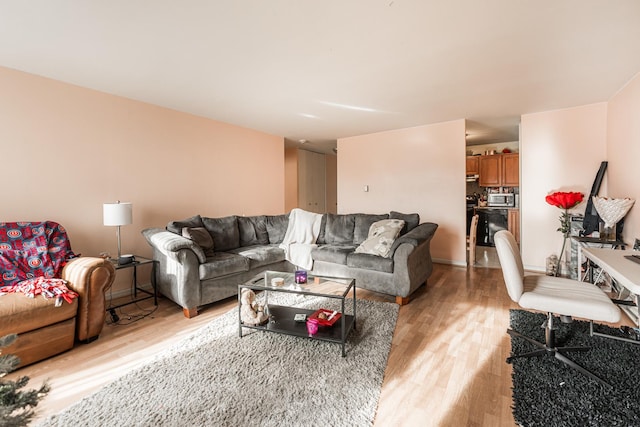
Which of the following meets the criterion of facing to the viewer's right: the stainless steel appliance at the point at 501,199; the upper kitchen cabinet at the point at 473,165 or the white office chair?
the white office chair

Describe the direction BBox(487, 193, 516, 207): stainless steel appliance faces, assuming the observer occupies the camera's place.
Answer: facing the viewer

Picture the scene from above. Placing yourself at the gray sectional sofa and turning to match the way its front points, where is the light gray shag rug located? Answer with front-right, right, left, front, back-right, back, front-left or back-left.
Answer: front

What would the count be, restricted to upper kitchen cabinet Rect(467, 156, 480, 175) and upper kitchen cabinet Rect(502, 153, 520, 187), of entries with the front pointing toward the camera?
2

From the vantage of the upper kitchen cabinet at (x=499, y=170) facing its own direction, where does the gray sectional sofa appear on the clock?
The gray sectional sofa is roughly at 1 o'clock from the upper kitchen cabinet.

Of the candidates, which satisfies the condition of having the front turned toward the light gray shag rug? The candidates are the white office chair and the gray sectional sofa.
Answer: the gray sectional sofa

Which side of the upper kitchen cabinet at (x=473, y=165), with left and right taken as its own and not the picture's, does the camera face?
front

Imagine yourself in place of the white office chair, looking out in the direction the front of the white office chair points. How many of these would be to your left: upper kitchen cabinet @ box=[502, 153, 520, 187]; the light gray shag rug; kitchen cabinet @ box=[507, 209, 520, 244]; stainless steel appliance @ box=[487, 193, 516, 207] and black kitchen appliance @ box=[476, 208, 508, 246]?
4

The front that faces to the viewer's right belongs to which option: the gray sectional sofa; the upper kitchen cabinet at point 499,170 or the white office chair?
the white office chair

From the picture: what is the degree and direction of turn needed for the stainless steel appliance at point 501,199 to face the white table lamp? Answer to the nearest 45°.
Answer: approximately 45° to its right

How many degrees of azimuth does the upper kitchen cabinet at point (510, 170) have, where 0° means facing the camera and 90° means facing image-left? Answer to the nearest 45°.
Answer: approximately 0°

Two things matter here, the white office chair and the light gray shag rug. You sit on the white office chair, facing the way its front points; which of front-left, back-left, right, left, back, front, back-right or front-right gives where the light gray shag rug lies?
back-right

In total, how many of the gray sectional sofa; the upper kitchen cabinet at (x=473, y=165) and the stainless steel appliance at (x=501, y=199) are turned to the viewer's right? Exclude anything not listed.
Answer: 0

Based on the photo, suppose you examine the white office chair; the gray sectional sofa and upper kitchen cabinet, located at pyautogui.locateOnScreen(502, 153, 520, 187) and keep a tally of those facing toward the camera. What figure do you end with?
2

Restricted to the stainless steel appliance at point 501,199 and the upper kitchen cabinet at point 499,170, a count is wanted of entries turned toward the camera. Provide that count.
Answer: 2

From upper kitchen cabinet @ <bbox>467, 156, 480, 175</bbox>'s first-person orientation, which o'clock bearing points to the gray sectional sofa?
The gray sectional sofa is roughly at 1 o'clock from the upper kitchen cabinet.

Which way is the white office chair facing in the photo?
to the viewer's right

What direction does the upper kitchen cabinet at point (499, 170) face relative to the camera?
toward the camera

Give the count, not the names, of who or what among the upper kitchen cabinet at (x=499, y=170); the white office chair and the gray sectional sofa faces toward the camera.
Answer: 2

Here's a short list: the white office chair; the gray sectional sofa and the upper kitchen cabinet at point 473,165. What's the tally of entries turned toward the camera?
2

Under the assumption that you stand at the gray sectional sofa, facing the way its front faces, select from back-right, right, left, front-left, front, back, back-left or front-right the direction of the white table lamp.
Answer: right

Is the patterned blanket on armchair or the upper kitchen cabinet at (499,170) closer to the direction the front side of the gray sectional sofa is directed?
the patterned blanket on armchair
